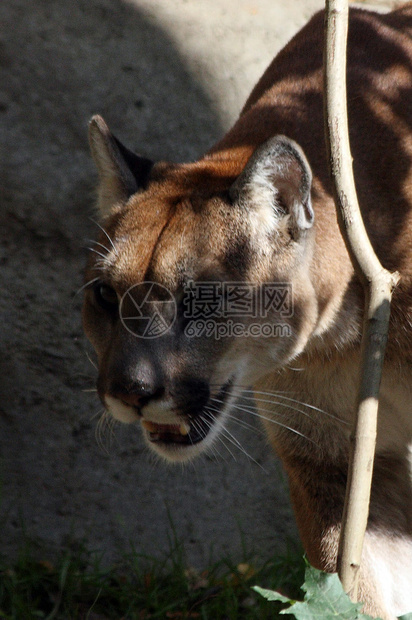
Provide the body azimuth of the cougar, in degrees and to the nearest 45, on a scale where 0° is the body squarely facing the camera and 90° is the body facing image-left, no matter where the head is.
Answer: approximately 45°

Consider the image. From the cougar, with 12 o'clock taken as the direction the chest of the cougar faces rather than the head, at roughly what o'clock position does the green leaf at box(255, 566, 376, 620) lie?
The green leaf is roughly at 10 o'clock from the cougar.

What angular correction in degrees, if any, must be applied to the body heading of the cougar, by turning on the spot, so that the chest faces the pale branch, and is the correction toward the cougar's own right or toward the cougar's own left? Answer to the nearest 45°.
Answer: approximately 45° to the cougar's own left
